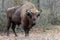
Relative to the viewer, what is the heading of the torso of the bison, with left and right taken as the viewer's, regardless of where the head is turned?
facing the viewer and to the right of the viewer
